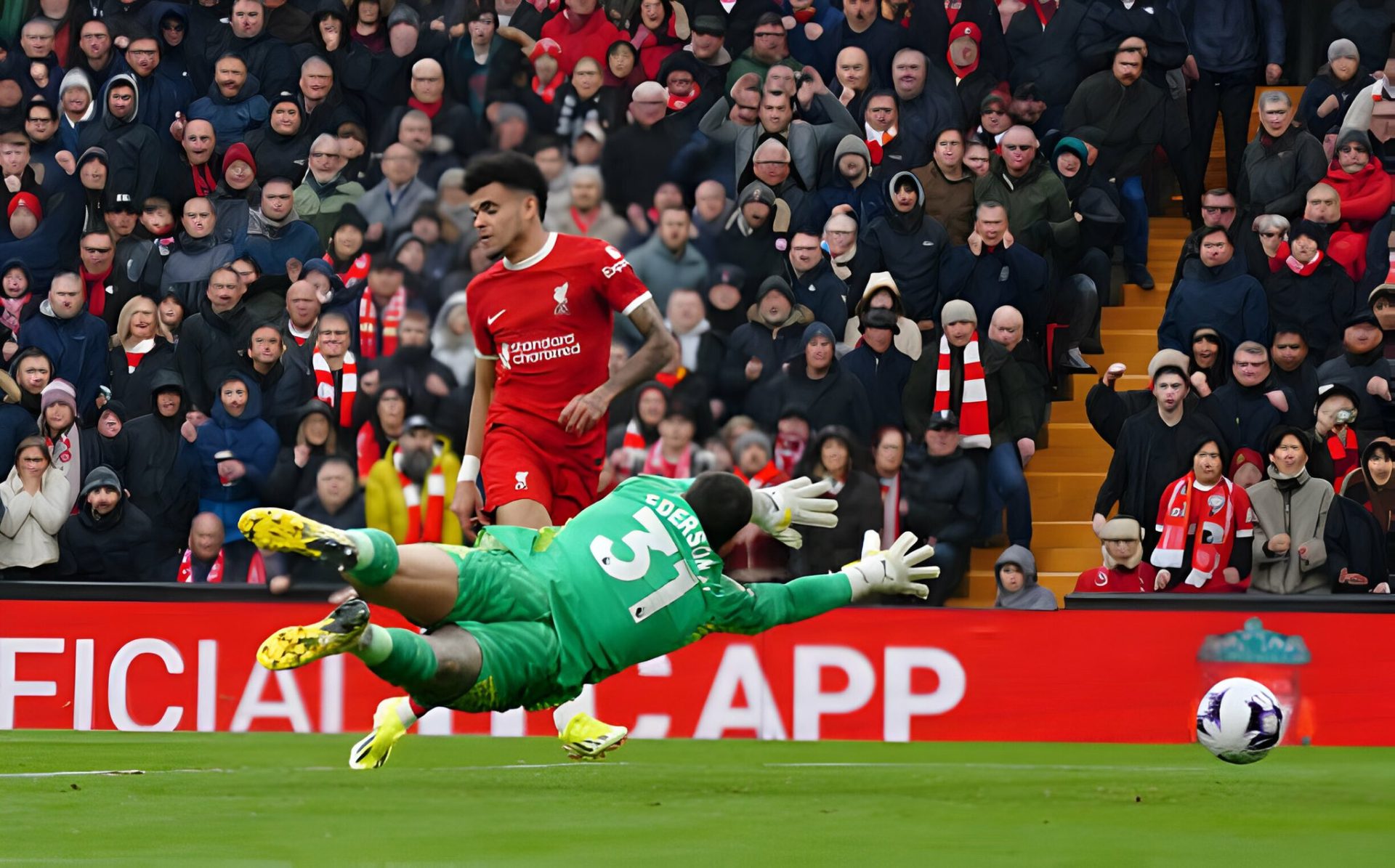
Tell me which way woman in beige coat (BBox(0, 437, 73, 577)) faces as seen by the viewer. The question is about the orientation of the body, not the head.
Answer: toward the camera

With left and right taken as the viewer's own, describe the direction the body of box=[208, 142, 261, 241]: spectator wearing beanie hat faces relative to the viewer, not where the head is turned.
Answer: facing the viewer

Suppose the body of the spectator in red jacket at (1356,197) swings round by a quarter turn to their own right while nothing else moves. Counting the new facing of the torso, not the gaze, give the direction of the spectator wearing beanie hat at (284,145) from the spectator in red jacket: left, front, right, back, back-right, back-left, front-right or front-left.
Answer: front

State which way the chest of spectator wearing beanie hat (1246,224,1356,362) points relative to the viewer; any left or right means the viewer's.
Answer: facing the viewer and to the left of the viewer

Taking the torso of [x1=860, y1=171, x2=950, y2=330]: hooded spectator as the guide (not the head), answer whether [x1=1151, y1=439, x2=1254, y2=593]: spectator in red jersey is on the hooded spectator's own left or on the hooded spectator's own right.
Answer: on the hooded spectator's own left

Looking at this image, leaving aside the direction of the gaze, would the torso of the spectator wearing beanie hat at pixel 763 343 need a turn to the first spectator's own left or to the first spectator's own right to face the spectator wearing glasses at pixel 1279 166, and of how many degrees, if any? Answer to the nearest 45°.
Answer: approximately 90° to the first spectator's own left

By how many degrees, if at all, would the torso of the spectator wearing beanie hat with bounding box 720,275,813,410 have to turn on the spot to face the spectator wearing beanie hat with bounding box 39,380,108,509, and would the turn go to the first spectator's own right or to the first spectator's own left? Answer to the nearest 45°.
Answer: approximately 90° to the first spectator's own right

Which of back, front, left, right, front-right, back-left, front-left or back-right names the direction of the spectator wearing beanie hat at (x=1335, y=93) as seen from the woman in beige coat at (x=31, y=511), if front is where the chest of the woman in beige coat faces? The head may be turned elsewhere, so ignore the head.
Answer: left

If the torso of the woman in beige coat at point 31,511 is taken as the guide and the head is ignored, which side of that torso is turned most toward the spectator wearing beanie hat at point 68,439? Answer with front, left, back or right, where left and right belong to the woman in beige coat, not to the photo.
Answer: back

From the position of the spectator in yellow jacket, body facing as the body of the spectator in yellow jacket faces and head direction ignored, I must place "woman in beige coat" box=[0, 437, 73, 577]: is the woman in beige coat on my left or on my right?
on my right

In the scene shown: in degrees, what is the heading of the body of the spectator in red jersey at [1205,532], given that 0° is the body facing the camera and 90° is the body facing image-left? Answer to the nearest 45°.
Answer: approximately 0°

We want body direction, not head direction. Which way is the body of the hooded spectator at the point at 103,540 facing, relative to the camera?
toward the camera
